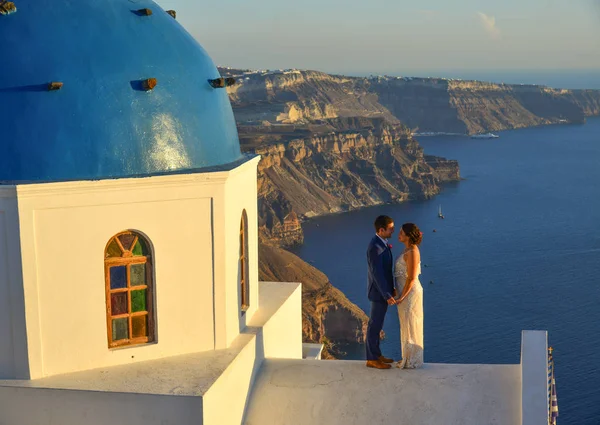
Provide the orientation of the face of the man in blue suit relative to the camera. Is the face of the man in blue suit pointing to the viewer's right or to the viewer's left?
to the viewer's right

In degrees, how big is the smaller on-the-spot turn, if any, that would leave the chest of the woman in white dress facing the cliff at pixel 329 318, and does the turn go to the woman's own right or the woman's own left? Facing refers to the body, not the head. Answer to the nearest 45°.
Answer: approximately 90° to the woman's own right

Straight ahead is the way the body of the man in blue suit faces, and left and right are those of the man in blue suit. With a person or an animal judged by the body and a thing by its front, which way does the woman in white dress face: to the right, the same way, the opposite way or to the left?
the opposite way

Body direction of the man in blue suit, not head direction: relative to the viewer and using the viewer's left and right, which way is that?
facing to the right of the viewer

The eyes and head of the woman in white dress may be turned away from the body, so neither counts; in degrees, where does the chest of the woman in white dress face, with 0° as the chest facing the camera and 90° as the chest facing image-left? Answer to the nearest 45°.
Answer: approximately 90°

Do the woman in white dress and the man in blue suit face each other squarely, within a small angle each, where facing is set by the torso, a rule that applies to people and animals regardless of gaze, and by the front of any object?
yes

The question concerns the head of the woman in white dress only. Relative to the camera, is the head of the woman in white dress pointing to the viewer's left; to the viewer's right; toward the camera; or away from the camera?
to the viewer's left

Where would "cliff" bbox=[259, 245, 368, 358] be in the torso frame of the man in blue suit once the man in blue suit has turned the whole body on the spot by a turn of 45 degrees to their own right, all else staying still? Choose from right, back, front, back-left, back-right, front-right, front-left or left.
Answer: back-left

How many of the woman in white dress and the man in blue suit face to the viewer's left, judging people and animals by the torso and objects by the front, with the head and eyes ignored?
1
